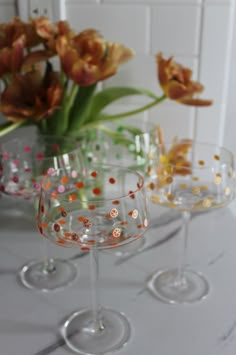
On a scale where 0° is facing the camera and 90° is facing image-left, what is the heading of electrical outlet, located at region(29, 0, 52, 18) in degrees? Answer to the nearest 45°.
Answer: approximately 0°
